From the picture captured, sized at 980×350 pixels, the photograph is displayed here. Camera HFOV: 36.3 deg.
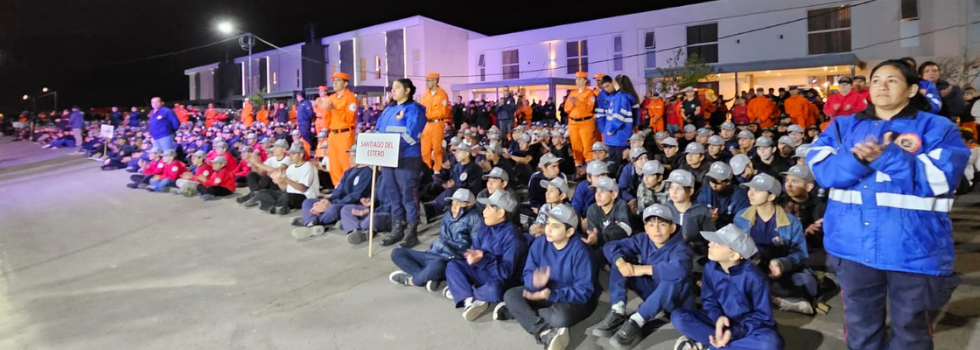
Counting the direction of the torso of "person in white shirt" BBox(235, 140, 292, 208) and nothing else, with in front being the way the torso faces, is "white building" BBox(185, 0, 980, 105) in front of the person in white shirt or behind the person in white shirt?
behind

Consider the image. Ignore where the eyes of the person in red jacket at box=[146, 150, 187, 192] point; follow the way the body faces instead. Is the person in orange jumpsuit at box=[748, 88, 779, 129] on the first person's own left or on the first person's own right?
on the first person's own left

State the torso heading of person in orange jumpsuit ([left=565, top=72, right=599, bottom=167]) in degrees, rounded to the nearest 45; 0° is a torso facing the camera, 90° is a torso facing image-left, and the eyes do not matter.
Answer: approximately 45°

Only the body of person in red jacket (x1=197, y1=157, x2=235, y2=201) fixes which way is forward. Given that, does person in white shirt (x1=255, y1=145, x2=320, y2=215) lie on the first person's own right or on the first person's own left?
on the first person's own left

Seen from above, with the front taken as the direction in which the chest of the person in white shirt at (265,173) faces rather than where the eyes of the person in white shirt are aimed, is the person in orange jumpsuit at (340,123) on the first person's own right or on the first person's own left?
on the first person's own left

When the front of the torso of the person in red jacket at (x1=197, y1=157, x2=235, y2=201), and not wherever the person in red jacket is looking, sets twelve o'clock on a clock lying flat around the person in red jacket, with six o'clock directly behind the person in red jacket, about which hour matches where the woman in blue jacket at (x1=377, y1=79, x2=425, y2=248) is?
The woman in blue jacket is roughly at 10 o'clock from the person in red jacket.
